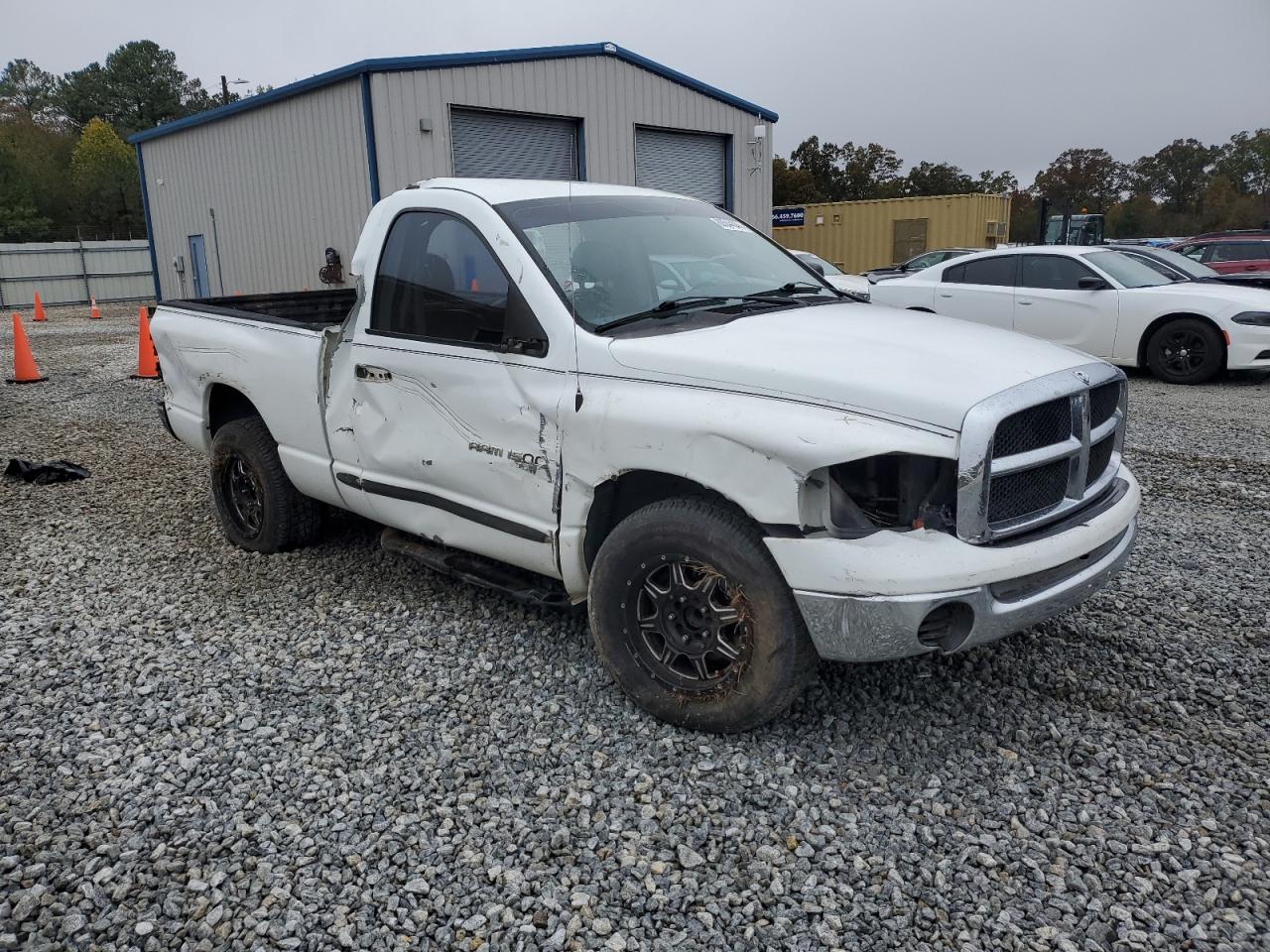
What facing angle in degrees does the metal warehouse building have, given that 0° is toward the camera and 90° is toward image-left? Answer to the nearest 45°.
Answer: approximately 315°

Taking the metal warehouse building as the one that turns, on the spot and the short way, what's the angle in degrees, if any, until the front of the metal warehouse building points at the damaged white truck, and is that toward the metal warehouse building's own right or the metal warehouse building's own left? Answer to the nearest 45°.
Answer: approximately 45° to the metal warehouse building's own right

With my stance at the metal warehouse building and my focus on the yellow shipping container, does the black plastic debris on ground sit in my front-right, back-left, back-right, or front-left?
back-right

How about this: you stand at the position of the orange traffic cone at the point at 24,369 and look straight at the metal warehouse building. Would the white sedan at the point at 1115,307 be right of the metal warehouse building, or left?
right

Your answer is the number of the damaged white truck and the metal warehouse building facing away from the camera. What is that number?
0

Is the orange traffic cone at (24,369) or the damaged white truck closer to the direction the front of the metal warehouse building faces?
the damaged white truck

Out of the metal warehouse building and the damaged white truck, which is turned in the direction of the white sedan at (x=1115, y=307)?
the metal warehouse building

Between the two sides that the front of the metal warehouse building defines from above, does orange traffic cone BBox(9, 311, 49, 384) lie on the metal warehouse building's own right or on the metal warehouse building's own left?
on the metal warehouse building's own right

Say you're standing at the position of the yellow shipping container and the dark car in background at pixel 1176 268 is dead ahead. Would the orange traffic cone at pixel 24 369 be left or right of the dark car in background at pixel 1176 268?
right

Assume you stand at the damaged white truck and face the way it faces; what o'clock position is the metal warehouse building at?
The metal warehouse building is roughly at 7 o'clock from the damaged white truck.

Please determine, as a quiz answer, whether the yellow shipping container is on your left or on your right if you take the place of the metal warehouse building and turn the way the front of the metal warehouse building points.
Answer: on your left

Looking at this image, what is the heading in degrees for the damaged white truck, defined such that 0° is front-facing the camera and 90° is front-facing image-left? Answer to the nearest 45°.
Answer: approximately 315°

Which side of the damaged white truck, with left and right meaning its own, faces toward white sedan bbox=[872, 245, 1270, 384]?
left

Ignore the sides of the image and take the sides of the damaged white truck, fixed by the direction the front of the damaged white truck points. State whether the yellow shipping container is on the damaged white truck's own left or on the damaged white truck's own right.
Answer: on the damaged white truck's own left
